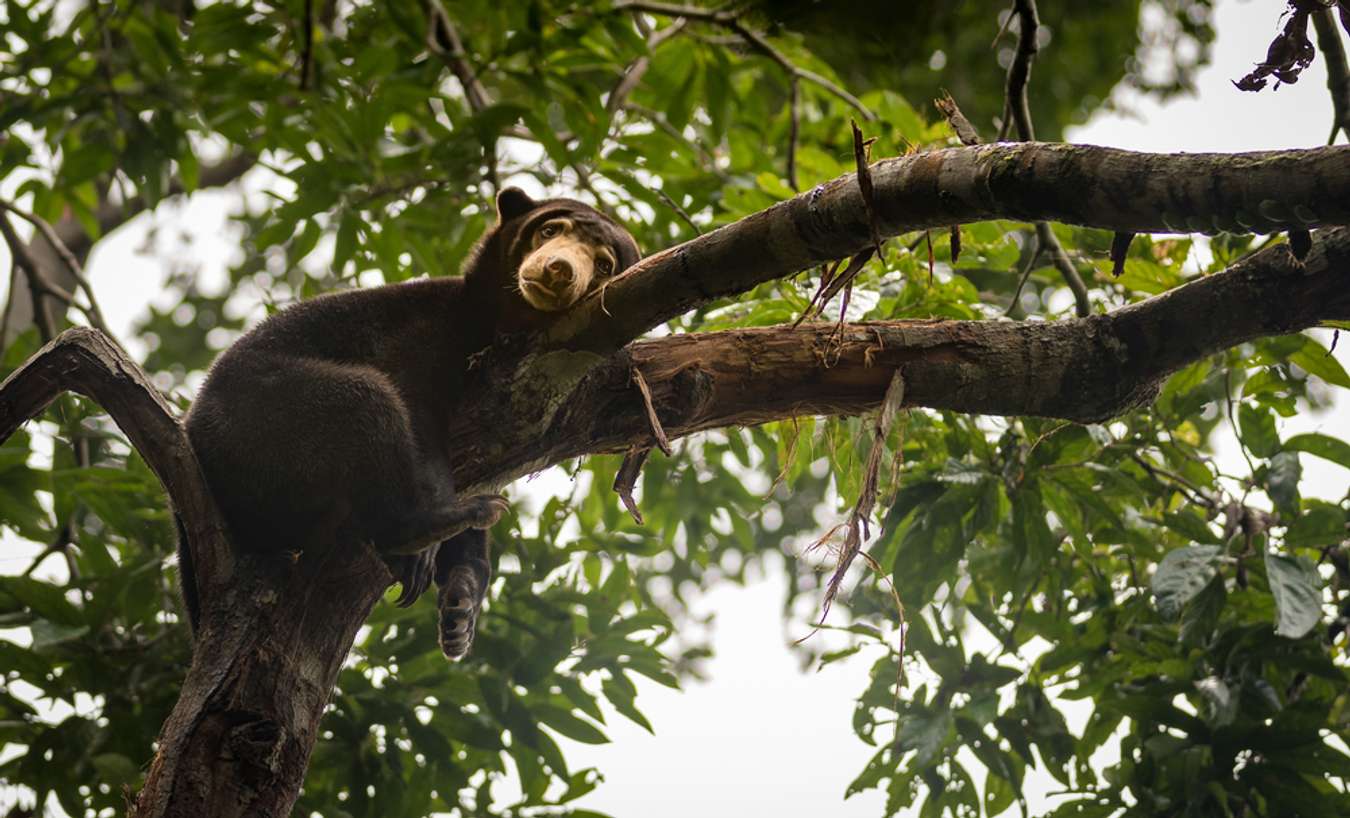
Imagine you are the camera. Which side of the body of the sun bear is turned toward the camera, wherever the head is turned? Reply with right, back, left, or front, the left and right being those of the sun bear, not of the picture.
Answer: right
